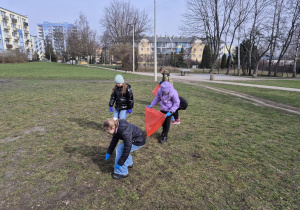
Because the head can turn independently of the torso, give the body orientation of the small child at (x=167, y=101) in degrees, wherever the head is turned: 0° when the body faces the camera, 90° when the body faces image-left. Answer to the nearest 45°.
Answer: approximately 45°

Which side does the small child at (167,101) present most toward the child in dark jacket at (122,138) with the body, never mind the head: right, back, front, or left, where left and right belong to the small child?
front

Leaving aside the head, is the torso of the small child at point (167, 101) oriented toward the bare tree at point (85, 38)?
no

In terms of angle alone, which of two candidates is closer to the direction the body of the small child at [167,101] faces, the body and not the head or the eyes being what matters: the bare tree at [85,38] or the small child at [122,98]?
the small child

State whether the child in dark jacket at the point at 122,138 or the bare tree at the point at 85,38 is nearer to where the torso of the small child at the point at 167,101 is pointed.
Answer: the child in dark jacket

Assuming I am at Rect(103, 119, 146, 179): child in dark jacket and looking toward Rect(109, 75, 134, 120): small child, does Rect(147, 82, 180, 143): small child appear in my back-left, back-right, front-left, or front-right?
front-right

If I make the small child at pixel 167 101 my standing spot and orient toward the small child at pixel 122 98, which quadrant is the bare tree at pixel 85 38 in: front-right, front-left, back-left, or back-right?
front-right

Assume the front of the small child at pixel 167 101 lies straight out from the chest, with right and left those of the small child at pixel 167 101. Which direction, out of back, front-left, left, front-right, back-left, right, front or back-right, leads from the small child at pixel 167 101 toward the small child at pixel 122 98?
front-right
